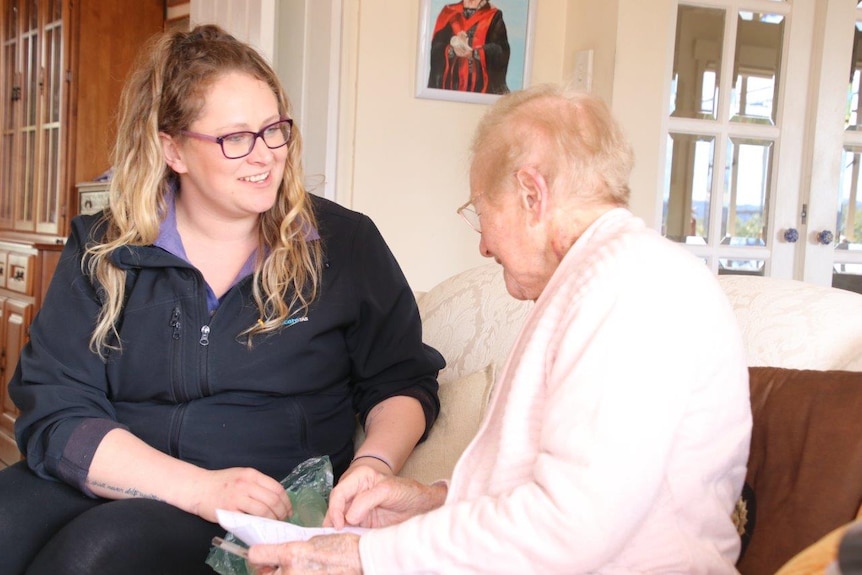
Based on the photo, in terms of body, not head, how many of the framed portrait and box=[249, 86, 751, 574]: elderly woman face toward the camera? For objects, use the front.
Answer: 1

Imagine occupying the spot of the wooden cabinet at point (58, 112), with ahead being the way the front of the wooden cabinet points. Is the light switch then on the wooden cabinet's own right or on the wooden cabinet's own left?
on the wooden cabinet's own left

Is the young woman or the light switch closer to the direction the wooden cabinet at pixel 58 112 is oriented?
the young woman

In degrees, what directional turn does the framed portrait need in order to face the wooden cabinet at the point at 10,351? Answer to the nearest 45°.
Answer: approximately 90° to its right

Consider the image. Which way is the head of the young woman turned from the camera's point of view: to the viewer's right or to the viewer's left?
to the viewer's right

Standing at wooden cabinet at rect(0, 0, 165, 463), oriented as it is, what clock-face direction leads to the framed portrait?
The framed portrait is roughly at 9 o'clock from the wooden cabinet.

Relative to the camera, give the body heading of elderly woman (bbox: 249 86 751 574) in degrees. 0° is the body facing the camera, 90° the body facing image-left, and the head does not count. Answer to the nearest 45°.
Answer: approximately 90°

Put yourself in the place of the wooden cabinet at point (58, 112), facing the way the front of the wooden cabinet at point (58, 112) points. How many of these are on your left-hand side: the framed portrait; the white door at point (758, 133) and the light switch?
3

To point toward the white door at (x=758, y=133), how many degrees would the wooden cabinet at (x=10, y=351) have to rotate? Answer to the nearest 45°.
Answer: approximately 90° to its left

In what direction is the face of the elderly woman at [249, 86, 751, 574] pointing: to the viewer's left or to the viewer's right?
to the viewer's left
